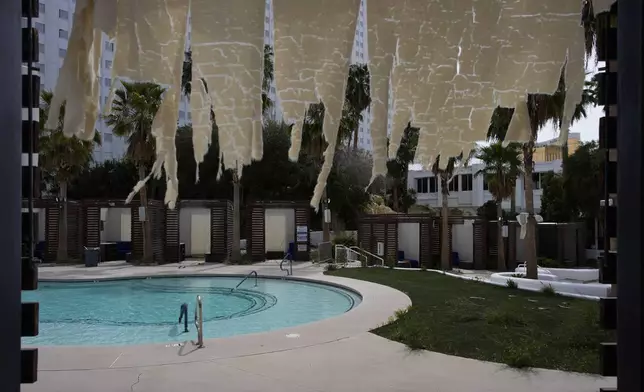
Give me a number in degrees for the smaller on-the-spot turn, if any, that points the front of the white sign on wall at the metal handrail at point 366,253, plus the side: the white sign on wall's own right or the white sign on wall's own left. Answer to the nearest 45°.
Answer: approximately 45° to the white sign on wall's own left

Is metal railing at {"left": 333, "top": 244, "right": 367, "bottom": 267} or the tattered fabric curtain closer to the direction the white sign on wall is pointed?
the tattered fabric curtain

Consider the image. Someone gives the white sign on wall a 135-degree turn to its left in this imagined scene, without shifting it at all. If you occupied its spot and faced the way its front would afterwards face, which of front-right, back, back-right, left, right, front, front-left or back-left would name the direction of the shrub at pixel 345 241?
front

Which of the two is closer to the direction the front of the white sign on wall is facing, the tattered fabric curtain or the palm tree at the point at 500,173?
the tattered fabric curtain

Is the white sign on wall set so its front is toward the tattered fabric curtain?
yes

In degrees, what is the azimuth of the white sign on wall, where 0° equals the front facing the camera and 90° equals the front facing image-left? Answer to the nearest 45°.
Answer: approximately 0°

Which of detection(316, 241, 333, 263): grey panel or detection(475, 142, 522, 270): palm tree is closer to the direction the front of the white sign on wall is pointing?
the grey panel

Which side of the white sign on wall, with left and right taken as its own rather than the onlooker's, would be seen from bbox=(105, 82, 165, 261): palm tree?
right
